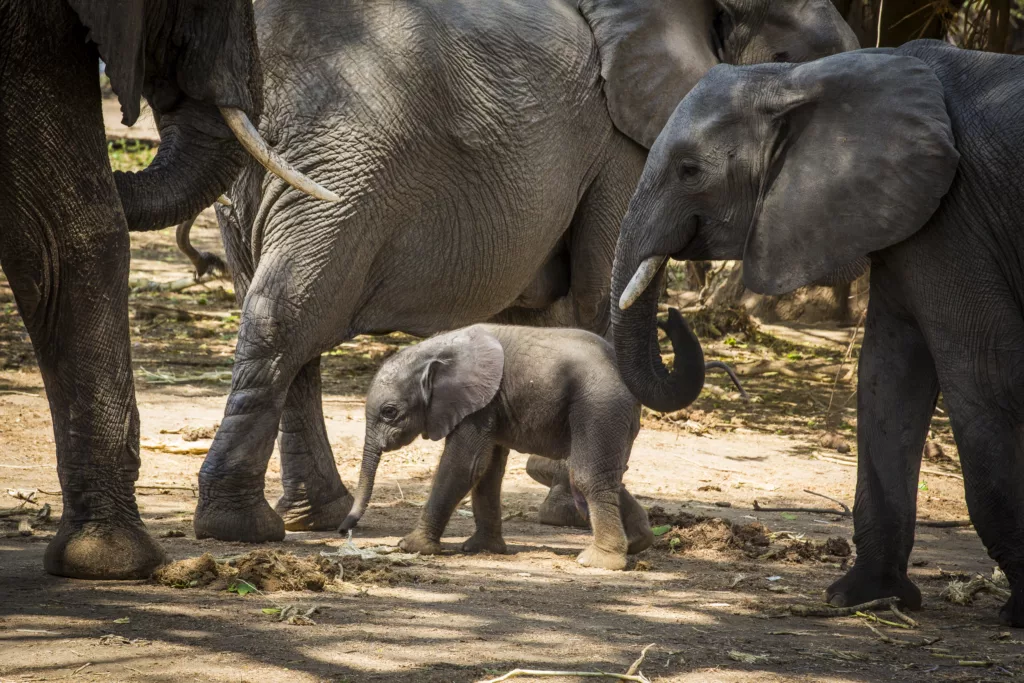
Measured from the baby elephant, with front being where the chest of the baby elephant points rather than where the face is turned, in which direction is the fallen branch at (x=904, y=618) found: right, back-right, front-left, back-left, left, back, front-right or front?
back-left

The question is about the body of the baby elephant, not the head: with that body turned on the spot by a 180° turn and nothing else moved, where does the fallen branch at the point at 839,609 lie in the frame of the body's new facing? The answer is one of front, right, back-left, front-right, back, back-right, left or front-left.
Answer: front-right

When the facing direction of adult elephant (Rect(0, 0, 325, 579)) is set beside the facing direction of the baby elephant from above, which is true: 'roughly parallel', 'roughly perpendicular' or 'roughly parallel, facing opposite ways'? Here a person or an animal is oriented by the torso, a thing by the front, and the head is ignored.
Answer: roughly parallel, facing opposite ways

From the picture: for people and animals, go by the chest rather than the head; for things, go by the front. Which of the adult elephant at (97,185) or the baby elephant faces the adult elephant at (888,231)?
the adult elephant at (97,185)

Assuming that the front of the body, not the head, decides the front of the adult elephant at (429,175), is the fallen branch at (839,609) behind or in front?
in front

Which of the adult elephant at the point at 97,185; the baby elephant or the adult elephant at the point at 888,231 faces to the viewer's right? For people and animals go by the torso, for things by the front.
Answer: the adult elephant at the point at 97,185

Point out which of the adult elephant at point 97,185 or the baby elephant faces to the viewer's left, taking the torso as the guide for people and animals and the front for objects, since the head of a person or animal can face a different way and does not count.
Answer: the baby elephant

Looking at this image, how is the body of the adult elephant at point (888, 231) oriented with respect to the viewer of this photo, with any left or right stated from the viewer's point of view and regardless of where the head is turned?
facing to the left of the viewer

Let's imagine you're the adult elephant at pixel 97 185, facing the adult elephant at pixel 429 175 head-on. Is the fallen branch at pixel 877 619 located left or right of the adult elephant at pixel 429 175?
right

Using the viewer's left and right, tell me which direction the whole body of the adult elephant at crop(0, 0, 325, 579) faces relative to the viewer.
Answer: facing to the right of the viewer

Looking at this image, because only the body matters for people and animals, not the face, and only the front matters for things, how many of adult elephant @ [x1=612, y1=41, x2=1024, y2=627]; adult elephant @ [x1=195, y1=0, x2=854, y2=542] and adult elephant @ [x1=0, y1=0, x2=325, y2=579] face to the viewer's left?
1

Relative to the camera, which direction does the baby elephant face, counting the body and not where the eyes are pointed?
to the viewer's left

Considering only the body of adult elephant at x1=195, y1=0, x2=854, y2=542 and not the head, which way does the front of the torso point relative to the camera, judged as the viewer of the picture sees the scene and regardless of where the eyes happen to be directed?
to the viewer's right

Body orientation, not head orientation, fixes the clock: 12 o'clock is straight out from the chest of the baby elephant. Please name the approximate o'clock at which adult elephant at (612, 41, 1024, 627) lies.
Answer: The adult elephant is roughly at 7 o'clock from the baby elephant.
